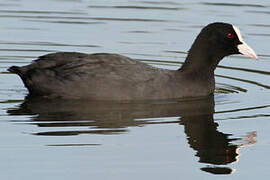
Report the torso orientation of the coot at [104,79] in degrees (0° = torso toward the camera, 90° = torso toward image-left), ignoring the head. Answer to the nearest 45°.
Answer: approximately 270°
